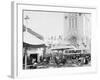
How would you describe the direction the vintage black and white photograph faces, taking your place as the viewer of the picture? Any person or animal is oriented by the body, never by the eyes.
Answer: facing the viewer and to the right of the viewer
